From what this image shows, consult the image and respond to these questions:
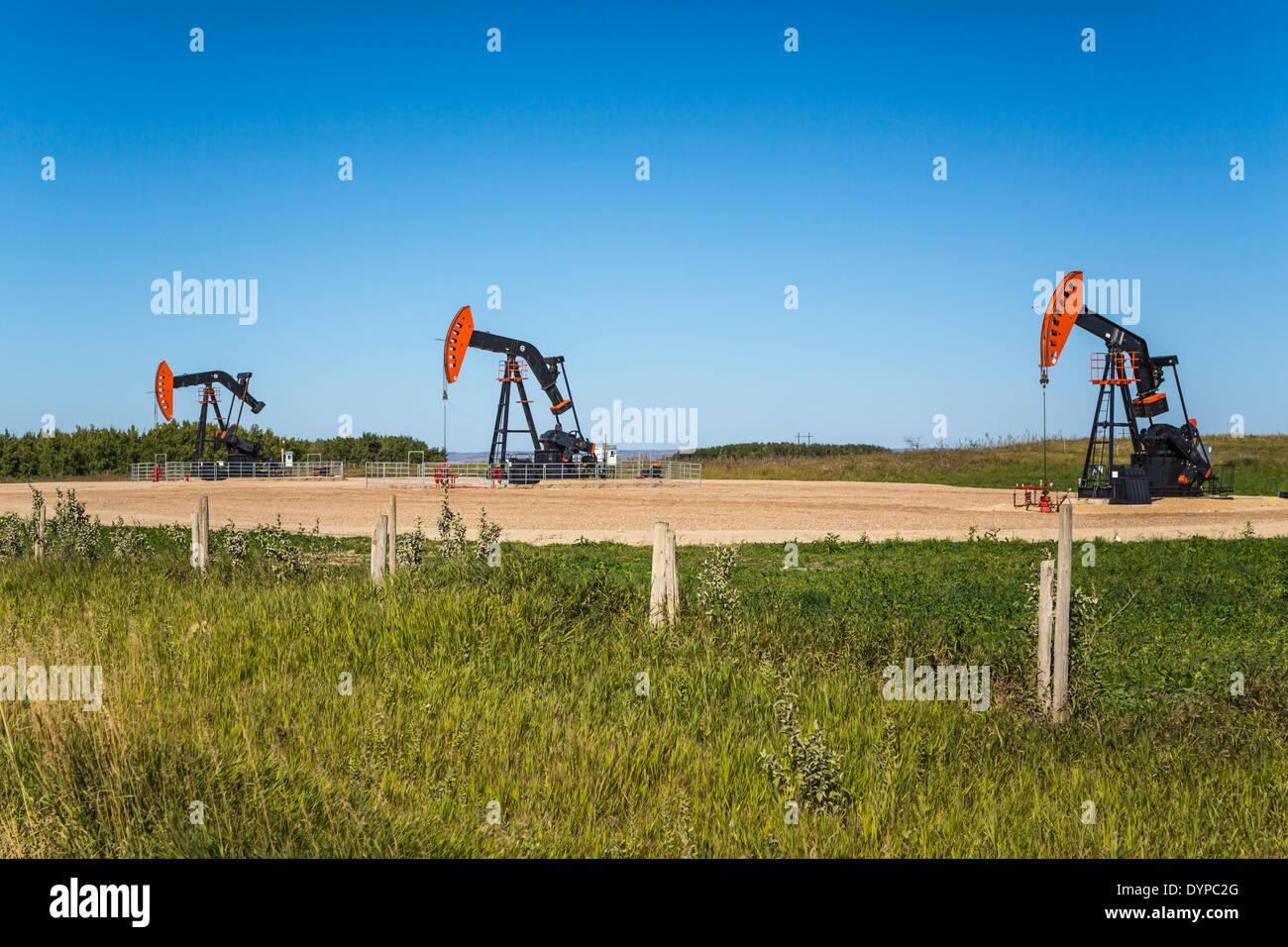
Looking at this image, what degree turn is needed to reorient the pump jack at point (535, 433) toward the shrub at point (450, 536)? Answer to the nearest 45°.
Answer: approximately 90° to its left

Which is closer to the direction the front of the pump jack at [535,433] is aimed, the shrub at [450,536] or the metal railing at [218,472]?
the metal railing

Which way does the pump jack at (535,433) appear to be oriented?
to the viewer's left

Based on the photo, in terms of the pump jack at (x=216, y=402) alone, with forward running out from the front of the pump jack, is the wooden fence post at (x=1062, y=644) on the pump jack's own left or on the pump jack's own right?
on the pump jack's own left

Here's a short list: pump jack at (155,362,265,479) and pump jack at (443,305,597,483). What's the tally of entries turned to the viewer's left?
2

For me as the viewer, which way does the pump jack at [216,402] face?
facing to the left of the viewer

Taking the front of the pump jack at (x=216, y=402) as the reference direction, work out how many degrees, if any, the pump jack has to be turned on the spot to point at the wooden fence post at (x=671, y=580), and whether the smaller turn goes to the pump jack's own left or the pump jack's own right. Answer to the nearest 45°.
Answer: approximately 90° to the pump jack's own left

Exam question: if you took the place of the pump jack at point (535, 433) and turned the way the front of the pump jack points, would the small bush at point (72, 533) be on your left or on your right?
on your left

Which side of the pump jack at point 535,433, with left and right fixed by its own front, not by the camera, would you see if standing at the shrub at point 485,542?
left

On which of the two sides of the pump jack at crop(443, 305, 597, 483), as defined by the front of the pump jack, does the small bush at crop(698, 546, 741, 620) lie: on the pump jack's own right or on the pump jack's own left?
on the pump jack's own left
